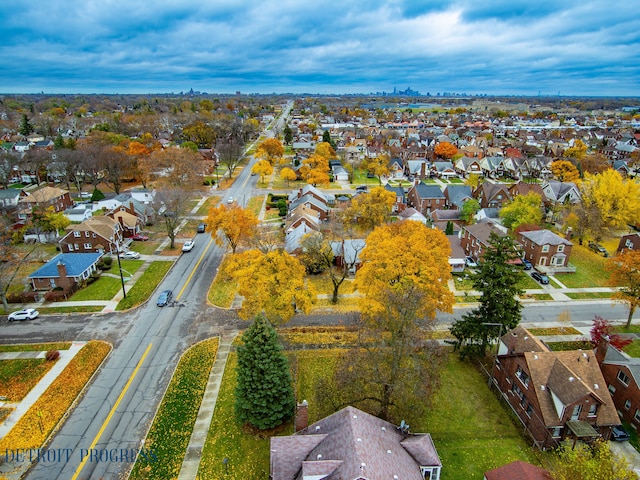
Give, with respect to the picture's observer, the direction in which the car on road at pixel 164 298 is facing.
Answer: facing the viewer and to the left of the viewer

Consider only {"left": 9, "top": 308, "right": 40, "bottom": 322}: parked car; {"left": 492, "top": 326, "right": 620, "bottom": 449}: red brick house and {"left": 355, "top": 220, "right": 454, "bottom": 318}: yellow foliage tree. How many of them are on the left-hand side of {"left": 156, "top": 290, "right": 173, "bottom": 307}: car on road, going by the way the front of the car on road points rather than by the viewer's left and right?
2

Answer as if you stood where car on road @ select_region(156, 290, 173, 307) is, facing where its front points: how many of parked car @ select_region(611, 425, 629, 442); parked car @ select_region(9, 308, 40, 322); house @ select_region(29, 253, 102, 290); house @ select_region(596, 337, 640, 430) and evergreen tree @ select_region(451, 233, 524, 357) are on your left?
3

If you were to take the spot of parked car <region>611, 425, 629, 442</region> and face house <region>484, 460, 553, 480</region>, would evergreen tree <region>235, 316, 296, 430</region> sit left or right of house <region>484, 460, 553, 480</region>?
right

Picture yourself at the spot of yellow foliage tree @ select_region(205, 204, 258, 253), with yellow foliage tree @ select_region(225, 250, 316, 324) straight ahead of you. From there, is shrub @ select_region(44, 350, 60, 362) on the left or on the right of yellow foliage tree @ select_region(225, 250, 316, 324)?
right

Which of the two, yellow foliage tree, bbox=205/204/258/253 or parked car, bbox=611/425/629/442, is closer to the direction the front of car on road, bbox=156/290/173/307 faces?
the parked car

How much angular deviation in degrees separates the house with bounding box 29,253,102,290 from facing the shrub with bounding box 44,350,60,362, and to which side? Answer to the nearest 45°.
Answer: approximately 45° to its right

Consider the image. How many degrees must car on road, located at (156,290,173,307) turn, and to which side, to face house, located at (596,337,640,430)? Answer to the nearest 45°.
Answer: approximately 90° to its left

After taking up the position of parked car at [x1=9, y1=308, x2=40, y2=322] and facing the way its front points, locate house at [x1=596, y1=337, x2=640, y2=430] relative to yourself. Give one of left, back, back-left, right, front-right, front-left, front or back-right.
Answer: back-left

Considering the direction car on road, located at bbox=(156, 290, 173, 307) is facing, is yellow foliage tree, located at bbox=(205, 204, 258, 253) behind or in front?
behind

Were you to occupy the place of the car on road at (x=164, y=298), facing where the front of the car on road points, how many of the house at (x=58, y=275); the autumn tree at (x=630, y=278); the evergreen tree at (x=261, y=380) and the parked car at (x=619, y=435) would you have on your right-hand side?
1

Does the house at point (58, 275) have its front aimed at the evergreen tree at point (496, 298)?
yes

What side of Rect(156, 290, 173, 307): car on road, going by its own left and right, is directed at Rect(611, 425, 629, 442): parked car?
left

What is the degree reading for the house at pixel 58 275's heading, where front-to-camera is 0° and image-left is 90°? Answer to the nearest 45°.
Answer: approximately 315°

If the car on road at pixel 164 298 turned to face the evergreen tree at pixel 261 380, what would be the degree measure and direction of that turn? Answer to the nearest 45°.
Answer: approximately 45° to its left
